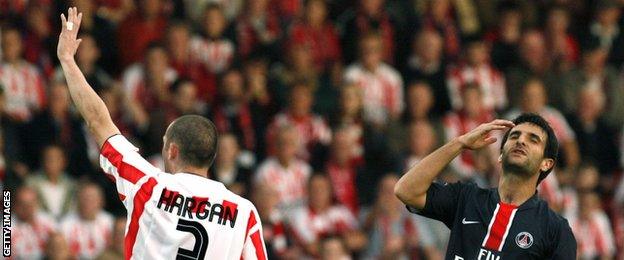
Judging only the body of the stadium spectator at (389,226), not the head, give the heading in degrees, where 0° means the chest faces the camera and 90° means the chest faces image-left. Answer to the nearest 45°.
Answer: approximately 0°

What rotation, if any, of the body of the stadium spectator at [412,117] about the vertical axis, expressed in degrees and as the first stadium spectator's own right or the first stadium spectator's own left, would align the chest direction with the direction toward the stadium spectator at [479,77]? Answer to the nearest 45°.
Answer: approximately 135° to the first stadium spectator's own left

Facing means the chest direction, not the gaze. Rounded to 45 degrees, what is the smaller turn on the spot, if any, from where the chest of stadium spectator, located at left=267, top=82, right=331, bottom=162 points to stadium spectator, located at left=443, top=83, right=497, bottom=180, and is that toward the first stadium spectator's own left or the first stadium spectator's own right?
approximately 90° to the first stadium spectator's own left
